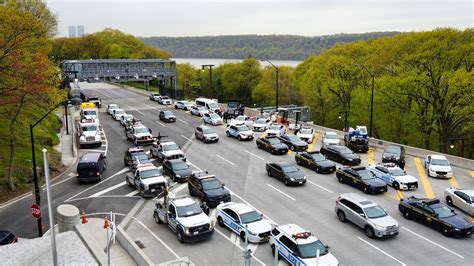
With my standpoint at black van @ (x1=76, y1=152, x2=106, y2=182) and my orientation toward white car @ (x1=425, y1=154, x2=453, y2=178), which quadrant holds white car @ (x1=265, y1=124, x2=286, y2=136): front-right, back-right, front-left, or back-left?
front-left

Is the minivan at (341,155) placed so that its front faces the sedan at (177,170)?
no

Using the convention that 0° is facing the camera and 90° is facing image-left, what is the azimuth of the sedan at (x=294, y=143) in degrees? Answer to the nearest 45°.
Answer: approximately 315°

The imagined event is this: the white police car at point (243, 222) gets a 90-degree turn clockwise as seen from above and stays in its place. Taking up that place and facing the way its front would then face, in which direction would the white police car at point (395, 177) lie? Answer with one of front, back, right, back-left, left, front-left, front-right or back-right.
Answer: back

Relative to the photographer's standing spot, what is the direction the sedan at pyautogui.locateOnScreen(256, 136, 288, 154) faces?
facing the viewer and to the right of the viewer

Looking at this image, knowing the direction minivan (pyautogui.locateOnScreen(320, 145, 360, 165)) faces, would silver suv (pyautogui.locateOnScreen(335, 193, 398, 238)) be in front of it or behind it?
in front

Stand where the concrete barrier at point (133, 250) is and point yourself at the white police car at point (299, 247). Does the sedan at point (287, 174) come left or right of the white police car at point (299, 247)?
left

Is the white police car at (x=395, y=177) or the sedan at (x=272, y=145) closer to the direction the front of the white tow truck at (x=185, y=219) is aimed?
the white police car

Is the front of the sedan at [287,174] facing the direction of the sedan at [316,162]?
no

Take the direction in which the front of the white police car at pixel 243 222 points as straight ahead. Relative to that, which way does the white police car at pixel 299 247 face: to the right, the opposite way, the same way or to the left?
the same way

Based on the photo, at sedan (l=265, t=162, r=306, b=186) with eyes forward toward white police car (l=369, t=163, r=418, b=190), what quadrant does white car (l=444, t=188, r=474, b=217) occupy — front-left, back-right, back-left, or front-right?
front-right

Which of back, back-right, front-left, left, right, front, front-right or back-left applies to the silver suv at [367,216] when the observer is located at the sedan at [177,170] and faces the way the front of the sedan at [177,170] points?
front

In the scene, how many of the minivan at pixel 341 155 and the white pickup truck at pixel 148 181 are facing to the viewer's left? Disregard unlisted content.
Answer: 0

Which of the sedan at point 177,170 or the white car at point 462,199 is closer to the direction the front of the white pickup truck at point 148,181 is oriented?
the white car
